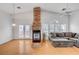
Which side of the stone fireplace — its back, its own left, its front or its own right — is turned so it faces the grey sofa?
left

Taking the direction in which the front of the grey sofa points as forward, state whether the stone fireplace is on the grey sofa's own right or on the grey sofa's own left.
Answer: on the grey sofa's own right

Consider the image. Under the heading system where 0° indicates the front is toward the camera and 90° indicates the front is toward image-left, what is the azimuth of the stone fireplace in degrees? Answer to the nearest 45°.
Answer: approximately 0°
